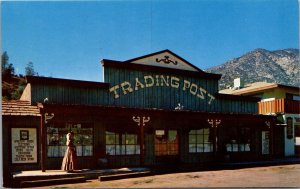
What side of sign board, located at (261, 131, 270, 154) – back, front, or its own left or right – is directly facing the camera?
front

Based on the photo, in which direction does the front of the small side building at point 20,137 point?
toward the camera

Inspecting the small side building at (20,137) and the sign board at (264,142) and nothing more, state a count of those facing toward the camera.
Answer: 2

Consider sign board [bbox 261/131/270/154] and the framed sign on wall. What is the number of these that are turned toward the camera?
2

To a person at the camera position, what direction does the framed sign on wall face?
facing the viewer
